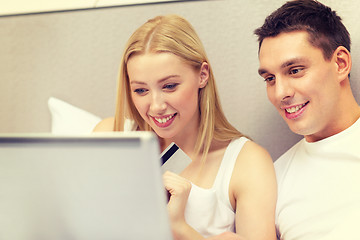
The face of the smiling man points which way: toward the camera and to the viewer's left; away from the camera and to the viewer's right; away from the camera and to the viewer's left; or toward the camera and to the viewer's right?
toward the camera and to the viewer's left

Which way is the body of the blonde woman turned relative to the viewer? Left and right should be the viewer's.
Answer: facing the viewer and to the left of the viewer

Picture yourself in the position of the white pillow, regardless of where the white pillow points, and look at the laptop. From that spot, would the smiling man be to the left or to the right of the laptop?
left

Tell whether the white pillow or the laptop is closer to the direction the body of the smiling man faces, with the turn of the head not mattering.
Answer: the laptop

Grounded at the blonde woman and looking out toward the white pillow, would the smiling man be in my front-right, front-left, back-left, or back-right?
back-right

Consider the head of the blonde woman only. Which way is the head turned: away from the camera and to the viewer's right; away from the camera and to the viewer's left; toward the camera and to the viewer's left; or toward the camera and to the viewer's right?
toward the camera and to the viewer's left

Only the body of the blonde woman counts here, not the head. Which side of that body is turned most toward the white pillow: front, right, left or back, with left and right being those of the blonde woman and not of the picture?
right

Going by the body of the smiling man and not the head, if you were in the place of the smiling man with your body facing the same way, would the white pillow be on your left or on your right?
on your right

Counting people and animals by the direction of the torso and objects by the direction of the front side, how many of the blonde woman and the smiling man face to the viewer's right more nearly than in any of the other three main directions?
0
